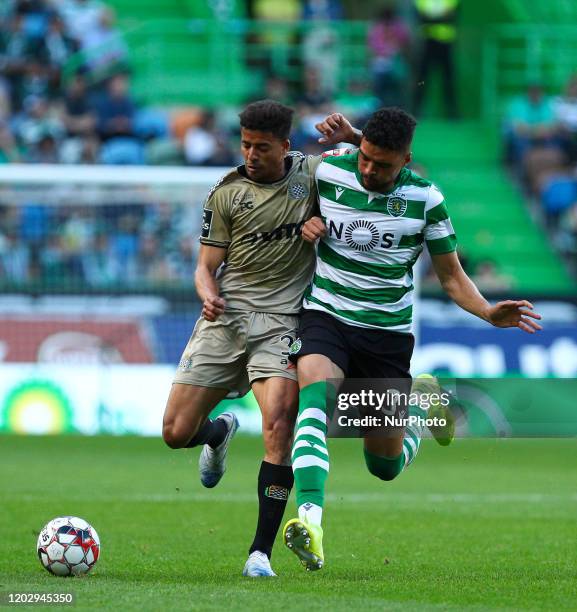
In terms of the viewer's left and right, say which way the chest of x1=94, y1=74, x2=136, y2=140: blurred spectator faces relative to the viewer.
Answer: facing the viewer

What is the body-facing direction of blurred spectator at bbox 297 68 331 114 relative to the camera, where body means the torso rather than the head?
toward the camera

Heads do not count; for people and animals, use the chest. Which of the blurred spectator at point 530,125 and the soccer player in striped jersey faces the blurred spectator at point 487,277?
the blurred spectator at point 530,125

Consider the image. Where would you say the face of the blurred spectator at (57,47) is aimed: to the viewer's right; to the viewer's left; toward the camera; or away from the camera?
toward the camera

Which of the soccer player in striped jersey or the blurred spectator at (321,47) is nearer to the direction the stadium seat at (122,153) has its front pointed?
the soccer player in striped jersey

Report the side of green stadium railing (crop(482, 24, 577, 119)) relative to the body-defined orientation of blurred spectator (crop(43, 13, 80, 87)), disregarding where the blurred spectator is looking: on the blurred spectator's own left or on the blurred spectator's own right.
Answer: on the blurred spectator's own left

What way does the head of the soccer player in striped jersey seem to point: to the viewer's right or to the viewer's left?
to the viewer's left

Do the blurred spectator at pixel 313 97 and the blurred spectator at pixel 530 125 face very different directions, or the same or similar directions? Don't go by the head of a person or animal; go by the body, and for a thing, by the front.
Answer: same or similar directions

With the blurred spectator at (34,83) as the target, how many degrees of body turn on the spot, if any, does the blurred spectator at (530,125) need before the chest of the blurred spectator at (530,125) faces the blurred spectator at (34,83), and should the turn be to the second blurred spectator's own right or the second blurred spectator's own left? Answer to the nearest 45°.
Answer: approximately 90° to the second blurred spectator's own right

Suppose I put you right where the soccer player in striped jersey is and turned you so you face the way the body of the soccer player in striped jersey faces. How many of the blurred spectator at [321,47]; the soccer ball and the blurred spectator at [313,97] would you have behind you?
2

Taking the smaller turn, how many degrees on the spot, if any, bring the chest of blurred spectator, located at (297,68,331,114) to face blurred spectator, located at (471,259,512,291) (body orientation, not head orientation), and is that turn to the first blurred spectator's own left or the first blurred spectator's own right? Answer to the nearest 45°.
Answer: approximately 45° to the first blurred spectator's own left

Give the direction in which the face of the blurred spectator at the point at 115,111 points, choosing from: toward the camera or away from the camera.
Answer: toward the camera

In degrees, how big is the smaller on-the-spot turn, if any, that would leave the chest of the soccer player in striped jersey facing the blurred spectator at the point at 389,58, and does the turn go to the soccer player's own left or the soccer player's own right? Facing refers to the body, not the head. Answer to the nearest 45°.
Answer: approximately 180°

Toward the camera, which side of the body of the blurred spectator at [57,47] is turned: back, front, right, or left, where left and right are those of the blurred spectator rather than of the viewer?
front

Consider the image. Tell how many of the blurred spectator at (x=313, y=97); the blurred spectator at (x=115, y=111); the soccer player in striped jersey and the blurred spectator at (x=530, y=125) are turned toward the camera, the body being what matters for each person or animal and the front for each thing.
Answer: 4

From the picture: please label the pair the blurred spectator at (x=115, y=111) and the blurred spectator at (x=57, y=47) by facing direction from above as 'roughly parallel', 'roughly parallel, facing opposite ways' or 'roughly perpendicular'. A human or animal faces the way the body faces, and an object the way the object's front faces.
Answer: roughly parallel
